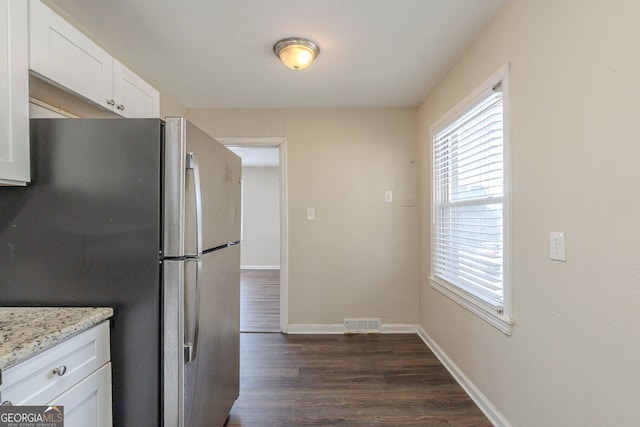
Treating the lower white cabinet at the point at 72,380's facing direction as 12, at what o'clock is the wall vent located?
The wall vent is roughly at 10 o'clock from the lower white cabinet.

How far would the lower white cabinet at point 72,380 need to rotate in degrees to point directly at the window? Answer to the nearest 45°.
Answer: approximately 45° to its left

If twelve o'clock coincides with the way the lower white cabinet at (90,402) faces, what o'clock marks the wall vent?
The wall vent is roughly at 10 o'clock from the lower white cabinet.

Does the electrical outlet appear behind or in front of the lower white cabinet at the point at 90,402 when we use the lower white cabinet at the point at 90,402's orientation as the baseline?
in front

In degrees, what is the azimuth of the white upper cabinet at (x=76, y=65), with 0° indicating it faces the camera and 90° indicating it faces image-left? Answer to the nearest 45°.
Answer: approximately 315°

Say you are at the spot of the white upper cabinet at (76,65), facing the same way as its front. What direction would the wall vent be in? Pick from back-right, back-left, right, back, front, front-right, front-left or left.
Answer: front-left

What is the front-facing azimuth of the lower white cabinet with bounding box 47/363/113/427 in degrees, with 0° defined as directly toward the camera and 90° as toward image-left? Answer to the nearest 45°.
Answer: approximately 315°
